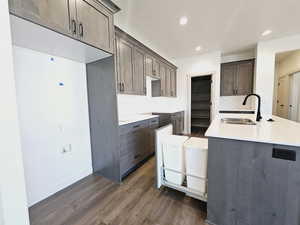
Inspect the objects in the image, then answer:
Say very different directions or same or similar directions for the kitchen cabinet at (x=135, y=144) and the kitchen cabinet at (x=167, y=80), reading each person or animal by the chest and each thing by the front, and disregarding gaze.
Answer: same or similar directions

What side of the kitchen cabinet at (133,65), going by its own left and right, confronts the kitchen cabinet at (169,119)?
left

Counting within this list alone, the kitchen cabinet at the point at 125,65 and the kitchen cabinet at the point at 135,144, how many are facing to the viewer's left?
0

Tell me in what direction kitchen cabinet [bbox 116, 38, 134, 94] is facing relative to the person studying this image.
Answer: facing the viewer and to the right of the viewer

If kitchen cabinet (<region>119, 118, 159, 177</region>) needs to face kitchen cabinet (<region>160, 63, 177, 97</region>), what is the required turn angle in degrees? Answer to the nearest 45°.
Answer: approximately 90° to its left

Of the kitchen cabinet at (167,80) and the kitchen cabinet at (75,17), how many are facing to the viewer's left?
0

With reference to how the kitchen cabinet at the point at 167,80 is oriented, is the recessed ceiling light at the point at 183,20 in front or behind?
in front

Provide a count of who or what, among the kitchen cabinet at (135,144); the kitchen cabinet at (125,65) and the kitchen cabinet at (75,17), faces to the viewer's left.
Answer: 0

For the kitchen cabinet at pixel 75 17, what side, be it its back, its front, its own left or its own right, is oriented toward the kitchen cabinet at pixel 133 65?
left

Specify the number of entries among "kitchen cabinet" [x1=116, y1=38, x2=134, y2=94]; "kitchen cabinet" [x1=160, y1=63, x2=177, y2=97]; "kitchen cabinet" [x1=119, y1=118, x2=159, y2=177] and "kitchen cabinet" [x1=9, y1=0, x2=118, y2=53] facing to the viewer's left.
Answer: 0

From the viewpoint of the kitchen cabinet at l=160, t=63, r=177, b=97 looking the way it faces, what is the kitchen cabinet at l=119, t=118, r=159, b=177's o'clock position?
the kitchen cabinet at l=119, t=118, r=159, b=177 is roughly at 2 o'clock from the kitchen cabinet at l=160, t=63, r=177, b=97.

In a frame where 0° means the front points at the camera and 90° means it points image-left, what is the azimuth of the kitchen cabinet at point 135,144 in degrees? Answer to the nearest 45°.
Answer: approximately 315°

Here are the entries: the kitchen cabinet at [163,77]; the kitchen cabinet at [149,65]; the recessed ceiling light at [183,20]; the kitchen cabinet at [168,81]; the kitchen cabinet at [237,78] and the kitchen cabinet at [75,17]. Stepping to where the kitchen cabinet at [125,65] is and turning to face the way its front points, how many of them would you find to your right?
1

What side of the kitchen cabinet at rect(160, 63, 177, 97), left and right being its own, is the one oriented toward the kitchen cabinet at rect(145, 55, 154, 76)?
right

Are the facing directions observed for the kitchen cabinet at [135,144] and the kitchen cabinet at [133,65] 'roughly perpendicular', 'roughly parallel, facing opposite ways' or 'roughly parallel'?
roughly parallel

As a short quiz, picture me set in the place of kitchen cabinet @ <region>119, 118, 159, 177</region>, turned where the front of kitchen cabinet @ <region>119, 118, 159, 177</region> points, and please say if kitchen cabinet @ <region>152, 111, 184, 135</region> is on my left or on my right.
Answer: on my left

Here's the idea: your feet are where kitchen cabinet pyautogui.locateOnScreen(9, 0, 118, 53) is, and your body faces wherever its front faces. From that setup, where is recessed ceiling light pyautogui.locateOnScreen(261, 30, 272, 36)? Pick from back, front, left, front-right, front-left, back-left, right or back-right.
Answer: front-left
